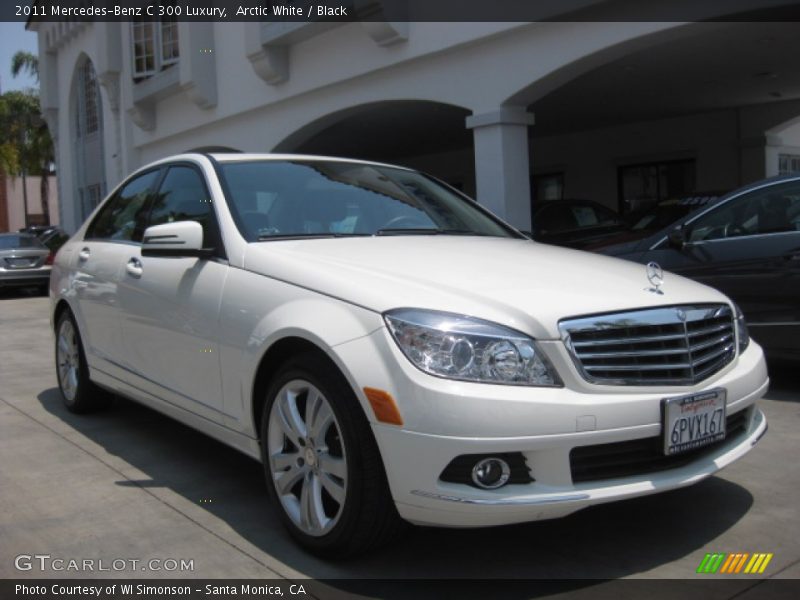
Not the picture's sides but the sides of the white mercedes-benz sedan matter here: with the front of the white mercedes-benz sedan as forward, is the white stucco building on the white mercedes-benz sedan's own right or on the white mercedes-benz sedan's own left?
on the white mercedes-benz sedan's own left

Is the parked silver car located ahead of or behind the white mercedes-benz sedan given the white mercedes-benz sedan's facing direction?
behind

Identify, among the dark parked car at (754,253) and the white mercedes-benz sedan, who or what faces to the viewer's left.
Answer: the dark parked car

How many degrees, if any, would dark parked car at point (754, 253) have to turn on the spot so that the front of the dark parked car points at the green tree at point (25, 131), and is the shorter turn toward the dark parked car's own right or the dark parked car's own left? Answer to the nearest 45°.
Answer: approximately 45° to the dark parked car's own right

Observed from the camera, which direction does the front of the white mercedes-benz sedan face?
facing the viewer and to the right of the viewer

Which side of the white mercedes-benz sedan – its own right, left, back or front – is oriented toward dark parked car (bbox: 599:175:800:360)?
left

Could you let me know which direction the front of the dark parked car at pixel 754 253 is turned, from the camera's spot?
facing to the left of the viewer

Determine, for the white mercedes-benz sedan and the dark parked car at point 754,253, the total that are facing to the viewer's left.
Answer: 1
